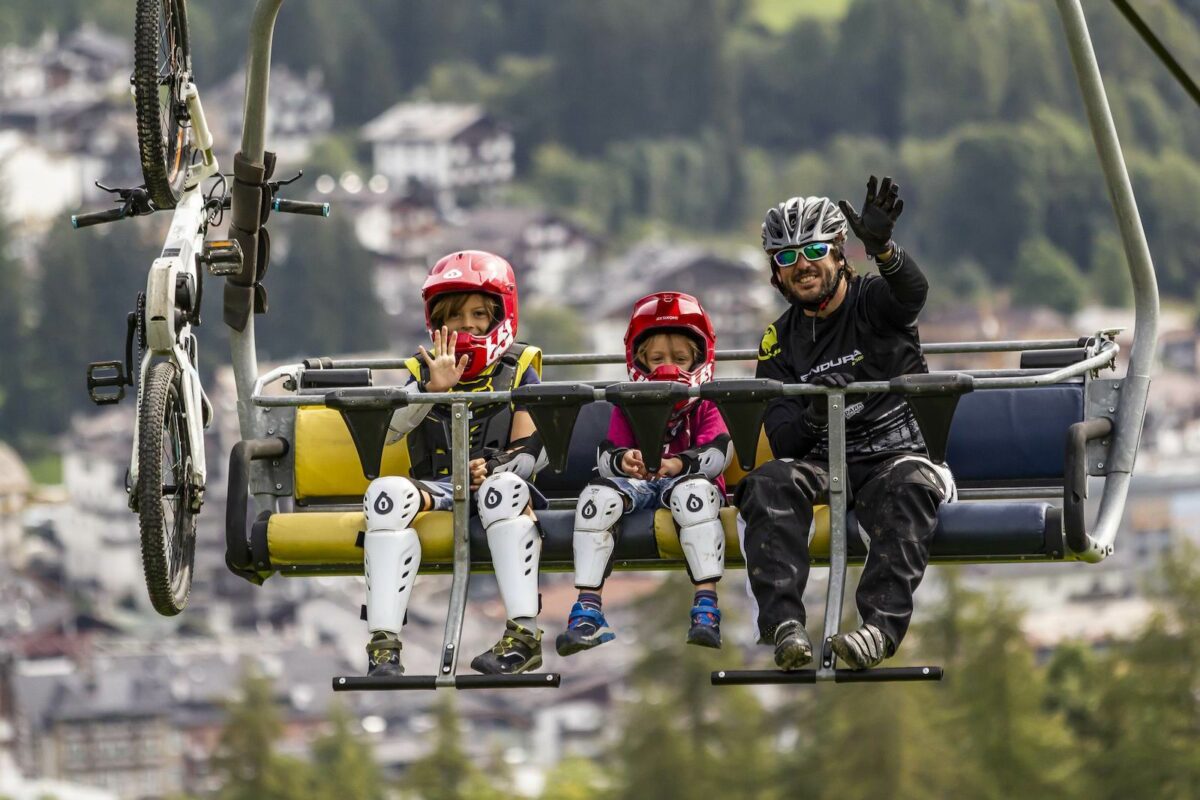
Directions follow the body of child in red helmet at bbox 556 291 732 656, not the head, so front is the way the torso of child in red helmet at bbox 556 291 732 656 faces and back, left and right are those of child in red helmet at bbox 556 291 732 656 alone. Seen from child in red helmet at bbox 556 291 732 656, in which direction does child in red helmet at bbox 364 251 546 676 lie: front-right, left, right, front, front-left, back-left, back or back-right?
right

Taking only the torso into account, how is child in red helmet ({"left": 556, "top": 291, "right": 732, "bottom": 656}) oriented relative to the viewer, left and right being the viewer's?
facing the viewer

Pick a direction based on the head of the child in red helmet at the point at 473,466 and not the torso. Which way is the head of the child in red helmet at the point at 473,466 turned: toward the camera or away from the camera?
toward the camera

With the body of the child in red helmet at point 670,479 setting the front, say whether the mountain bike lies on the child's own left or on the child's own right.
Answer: on the child's own right
